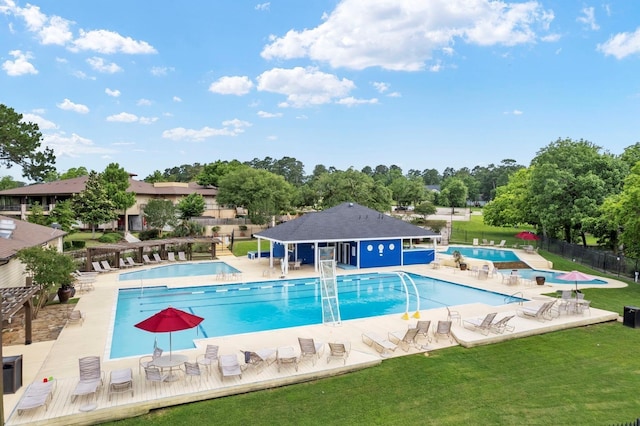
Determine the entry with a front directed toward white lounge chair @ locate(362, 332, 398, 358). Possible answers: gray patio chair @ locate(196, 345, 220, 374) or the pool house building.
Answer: the pool house building

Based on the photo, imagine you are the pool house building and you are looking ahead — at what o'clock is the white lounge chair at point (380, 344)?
The white lounge chair is roughly at 12 o'clock from the pool house building.

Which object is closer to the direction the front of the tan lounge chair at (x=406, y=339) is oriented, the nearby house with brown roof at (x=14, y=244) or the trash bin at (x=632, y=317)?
the nearby house with brown roof

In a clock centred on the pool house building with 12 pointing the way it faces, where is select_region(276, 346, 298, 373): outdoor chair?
The outdoor chair is roughly at 12 o'clock from the pool house building.

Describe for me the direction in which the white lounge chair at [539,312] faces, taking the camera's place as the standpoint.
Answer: facing to the left of the viewer

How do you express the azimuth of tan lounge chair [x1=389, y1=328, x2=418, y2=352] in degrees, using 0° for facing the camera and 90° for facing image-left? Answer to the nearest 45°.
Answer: approximately 135°

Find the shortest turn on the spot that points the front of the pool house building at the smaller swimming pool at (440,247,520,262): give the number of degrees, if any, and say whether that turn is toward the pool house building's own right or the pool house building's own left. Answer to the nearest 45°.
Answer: approximately 135° to the pool house building's own left

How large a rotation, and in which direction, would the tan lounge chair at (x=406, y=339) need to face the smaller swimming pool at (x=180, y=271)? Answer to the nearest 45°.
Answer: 0° — it already faces it

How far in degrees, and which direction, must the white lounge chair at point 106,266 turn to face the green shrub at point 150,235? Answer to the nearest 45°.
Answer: approximately 135° to its left

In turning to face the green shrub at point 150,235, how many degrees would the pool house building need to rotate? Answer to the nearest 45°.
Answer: approximately 135° to its right

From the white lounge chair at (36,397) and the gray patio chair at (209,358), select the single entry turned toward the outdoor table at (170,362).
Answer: the gray patio chair at (209,358)

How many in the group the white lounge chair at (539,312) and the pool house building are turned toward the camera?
1

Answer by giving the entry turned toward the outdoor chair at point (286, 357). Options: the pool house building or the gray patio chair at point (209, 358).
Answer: the pool house building

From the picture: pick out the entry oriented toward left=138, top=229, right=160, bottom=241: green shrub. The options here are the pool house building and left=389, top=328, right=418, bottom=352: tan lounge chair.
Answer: the tan lounge chair
